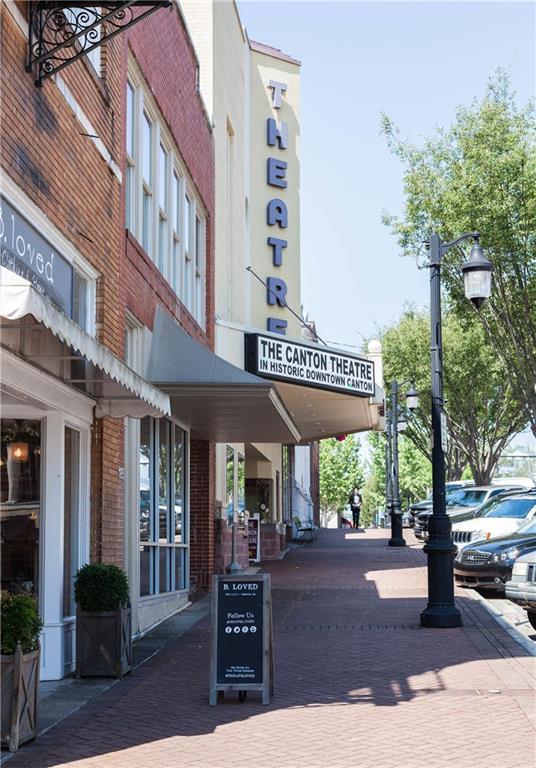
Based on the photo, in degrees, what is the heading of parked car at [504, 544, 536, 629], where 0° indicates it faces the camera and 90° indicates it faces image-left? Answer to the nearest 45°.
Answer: approximately 45°

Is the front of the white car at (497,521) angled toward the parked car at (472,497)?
no

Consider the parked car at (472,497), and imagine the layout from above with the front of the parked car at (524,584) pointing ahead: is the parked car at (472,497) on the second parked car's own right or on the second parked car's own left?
on the second parked car's own right

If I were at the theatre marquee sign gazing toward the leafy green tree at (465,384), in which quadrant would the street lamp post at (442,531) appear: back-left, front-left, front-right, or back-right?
back-right

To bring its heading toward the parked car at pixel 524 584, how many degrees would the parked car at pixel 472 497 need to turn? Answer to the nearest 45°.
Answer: approximately 45° to its left

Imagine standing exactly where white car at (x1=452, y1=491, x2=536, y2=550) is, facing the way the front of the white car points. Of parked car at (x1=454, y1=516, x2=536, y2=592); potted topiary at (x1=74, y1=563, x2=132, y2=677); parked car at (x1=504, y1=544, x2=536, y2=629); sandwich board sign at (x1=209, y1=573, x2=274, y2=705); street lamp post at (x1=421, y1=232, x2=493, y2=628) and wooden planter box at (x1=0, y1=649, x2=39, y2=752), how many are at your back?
0

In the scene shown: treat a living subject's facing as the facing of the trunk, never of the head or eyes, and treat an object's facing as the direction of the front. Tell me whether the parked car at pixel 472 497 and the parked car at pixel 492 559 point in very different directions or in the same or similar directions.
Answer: same or similar directions

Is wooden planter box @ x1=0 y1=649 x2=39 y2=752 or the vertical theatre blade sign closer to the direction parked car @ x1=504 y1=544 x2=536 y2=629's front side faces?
the wooden planter box

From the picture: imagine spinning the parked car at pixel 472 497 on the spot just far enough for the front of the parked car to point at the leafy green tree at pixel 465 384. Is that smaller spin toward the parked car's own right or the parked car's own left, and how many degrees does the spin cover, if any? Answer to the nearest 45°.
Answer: approximately 135° to the parked car's own right

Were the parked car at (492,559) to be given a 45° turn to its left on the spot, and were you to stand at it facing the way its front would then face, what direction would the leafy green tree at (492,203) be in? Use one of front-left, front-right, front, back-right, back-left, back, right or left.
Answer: back

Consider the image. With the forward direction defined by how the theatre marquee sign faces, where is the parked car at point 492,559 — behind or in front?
in front

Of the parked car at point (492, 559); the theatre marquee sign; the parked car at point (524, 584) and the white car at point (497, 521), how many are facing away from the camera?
0

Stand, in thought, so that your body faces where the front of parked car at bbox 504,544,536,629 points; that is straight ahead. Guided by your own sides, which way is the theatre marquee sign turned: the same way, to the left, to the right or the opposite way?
to the left

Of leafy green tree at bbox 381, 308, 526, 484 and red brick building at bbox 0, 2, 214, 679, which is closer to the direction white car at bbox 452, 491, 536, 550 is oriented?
the red brick building

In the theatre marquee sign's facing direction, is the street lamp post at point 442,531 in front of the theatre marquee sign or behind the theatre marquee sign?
in front

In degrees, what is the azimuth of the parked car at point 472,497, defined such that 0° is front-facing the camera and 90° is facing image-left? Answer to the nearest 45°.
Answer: approximately 45°

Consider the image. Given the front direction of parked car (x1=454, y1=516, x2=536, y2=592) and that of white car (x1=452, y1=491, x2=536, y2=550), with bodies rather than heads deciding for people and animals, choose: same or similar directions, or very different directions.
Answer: same or similar directions

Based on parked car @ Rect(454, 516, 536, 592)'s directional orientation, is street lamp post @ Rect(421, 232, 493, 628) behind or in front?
in front

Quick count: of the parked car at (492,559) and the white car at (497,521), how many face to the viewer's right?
0

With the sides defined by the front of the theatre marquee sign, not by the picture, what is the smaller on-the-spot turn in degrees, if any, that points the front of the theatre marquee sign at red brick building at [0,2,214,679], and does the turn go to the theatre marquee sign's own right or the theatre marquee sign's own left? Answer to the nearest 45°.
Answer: approximately 45° to the theatre marquee sign's own right
